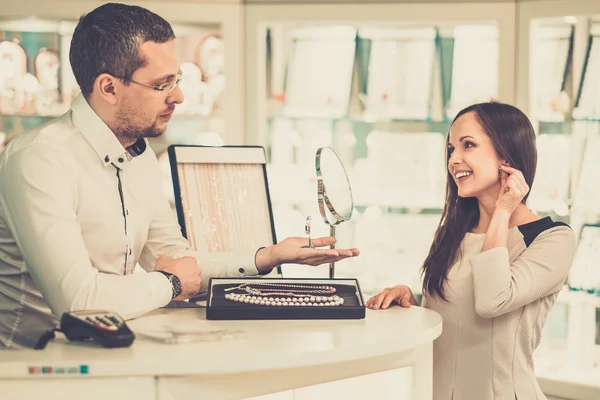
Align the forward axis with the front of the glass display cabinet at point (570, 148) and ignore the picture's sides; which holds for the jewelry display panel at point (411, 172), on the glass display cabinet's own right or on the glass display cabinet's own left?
on the glass display cabinet's own right

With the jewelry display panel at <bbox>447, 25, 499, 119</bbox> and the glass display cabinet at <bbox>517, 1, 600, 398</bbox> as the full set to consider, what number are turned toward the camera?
2

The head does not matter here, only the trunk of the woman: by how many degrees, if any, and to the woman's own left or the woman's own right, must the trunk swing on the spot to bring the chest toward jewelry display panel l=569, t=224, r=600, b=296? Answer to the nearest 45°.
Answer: approximately 135° to the woman's own right

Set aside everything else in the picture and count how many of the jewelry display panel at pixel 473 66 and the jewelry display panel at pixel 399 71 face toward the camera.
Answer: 2

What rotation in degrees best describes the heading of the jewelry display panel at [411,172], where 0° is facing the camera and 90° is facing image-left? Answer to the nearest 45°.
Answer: approximately 0°

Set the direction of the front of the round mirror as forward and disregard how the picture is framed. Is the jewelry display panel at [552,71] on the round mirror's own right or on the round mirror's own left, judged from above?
on the round mirror's own left

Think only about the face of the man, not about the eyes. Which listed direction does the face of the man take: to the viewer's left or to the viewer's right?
to the viewer's right

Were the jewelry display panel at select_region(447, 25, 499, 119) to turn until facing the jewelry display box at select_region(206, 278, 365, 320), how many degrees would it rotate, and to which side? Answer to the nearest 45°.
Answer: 0° — it already faces it

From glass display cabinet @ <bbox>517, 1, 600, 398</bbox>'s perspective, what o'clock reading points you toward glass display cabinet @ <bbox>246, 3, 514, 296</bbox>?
glass display cabinet @ <bbox>246, 3, 514, 296</bbox> is roughly at 3 o'clock from glass display cabinet @ <bbox>517, 1, 600, 398</bbox>.
